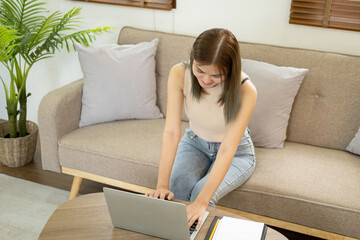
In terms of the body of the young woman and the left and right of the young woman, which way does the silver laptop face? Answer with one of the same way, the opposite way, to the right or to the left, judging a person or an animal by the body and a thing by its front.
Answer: the opposite way

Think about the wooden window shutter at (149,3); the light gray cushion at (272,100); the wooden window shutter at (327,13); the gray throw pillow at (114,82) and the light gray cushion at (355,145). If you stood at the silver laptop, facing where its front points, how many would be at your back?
0

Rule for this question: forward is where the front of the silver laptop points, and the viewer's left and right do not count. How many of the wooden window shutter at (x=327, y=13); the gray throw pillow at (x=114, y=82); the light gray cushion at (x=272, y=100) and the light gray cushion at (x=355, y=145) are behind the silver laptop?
0

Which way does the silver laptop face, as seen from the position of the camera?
facing away from the viewer and to the right of the viewer

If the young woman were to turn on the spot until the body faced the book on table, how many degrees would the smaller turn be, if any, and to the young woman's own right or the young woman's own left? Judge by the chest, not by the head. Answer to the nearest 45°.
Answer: approximately 45° to the young woman's own left

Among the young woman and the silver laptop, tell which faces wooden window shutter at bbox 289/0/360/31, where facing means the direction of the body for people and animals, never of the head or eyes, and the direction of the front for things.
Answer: the silver laptop

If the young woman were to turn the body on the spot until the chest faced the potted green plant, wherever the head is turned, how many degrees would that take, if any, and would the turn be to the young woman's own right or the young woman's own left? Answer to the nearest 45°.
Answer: approximately 90° to the young woman's own right

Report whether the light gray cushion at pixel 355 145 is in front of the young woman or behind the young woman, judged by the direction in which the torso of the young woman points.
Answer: behind

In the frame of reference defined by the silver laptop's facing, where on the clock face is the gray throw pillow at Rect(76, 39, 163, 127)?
The gray throw pillow is roughly at 10 o'clock from the silver laptop.

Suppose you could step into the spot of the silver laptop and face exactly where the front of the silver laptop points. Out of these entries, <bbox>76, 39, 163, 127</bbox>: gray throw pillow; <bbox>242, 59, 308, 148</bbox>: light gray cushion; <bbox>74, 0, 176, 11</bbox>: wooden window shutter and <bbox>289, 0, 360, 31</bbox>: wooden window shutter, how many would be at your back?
0

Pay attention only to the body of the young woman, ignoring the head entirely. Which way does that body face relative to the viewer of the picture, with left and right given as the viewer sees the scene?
facing the viewer and to the left of the viewer

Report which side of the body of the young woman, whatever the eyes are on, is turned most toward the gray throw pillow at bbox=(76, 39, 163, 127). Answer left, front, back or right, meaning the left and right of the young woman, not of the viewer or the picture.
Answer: right

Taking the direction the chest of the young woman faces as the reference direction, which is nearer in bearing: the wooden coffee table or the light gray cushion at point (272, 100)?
the wooden coffee table

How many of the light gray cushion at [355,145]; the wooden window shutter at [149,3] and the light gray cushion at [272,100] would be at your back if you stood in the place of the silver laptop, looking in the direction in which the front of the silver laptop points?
0

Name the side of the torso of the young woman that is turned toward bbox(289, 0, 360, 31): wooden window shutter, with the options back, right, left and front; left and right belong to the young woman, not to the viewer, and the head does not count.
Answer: back

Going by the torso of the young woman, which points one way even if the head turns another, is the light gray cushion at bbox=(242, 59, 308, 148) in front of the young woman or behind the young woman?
behind
